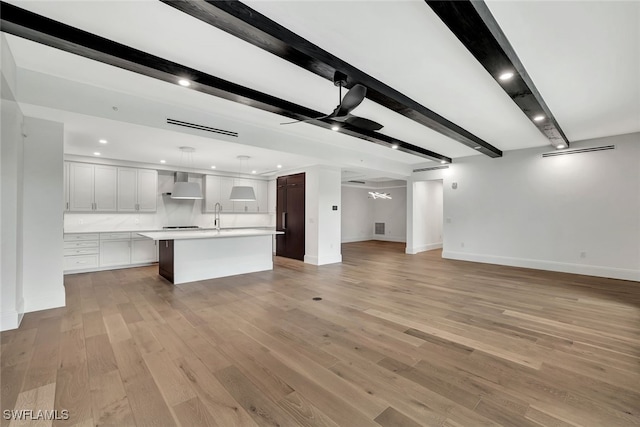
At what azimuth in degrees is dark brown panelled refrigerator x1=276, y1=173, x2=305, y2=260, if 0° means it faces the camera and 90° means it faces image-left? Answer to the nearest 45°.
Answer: approximately 45°

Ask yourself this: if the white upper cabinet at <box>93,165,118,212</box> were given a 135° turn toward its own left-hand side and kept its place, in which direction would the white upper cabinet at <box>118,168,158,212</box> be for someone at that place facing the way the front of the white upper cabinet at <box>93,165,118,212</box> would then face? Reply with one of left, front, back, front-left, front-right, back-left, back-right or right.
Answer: front-right

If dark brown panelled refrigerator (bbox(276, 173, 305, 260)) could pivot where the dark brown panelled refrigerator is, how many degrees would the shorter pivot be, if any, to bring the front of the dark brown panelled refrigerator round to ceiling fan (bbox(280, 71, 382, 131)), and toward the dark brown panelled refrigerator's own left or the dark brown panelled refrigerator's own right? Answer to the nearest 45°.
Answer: approximately 45° to the dark brown panelled refrigerator's own left

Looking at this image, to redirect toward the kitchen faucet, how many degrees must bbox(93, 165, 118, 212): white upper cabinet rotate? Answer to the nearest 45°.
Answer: approximately 90° to its left

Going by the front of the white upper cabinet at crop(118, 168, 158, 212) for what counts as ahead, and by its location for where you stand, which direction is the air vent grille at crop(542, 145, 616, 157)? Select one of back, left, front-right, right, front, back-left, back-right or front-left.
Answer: front-left

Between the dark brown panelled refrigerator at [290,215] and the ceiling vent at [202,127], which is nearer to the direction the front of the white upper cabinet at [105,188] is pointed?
the ceiling vent

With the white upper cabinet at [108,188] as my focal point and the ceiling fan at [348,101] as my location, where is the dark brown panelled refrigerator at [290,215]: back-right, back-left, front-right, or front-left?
front-right

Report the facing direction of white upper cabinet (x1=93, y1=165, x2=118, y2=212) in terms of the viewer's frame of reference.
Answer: facing the viewer

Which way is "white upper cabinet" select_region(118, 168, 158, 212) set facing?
toward the camera

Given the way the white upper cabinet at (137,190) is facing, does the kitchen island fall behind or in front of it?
in front

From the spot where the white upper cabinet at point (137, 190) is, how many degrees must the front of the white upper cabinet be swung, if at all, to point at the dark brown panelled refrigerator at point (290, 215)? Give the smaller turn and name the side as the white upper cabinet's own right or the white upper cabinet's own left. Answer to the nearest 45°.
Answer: approximately 90° to the white upper cabinet's own left

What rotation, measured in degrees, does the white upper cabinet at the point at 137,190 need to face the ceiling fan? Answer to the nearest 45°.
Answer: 0° — it already faces it
